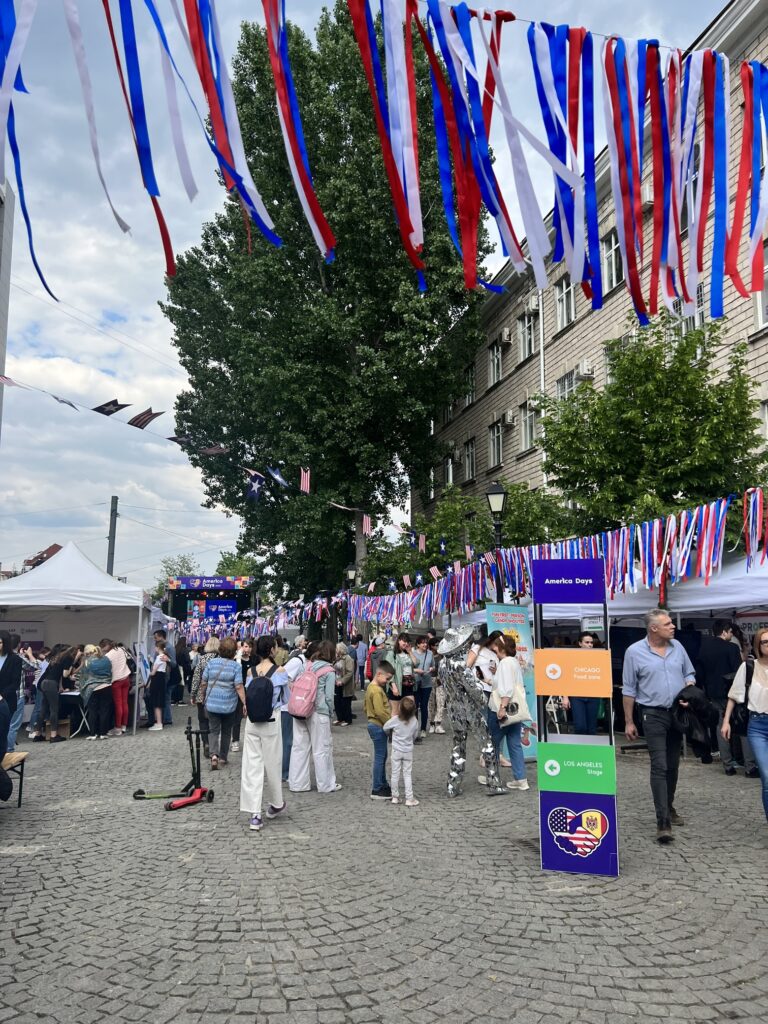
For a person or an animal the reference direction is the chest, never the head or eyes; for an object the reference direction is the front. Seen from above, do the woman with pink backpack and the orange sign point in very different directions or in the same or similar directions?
very different directions

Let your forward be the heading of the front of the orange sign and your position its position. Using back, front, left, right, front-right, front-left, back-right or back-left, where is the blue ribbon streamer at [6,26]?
front-right

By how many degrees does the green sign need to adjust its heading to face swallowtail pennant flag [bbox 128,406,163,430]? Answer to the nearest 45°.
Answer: approximately 135° to its right

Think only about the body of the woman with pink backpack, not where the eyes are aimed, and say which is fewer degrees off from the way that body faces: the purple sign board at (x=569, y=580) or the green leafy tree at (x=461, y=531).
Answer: the green leafy tree

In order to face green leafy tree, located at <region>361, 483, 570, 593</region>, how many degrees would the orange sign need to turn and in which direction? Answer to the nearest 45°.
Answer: approximately 180°

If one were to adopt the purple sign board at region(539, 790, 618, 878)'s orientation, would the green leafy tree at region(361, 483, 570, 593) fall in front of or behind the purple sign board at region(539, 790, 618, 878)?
behind

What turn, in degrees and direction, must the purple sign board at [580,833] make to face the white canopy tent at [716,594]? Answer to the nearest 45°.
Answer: approximately 180°

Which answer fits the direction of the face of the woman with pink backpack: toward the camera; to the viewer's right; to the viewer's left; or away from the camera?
away from the camera

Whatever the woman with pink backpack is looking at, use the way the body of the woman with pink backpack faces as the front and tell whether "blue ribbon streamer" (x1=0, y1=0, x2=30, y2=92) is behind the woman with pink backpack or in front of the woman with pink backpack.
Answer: behind
